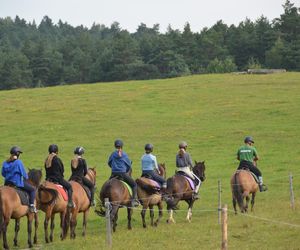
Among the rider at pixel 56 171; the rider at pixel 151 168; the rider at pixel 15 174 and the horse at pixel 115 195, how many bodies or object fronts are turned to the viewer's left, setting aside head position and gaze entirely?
0

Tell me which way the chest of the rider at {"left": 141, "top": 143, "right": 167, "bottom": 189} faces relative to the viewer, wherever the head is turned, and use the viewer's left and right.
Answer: facing away from the viewer and to the right of the viewer

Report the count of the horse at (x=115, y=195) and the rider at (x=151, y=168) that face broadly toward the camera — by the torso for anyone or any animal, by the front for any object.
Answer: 0

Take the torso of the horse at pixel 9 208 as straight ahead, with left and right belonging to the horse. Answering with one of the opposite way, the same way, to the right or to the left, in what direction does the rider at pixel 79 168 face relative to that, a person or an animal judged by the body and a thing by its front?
the same way

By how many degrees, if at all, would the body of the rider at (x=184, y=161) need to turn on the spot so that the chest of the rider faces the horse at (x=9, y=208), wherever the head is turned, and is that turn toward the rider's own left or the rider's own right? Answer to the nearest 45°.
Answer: approximately 180°

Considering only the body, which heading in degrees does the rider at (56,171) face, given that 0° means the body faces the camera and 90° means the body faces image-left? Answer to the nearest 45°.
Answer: approximately 225°

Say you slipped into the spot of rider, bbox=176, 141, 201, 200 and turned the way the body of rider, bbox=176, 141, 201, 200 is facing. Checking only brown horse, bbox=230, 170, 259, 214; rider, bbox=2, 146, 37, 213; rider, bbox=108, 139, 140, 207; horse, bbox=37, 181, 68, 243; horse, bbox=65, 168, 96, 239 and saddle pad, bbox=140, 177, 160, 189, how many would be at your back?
5

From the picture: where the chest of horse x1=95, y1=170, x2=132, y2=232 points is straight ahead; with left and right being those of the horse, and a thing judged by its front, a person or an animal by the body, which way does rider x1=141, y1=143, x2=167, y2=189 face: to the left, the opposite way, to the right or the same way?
the same way

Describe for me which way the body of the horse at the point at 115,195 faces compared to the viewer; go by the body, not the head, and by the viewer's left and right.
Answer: facing away from the viewer and to the right of the viewer

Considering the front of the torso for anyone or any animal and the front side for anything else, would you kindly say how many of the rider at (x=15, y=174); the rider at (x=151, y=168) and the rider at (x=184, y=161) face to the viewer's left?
0

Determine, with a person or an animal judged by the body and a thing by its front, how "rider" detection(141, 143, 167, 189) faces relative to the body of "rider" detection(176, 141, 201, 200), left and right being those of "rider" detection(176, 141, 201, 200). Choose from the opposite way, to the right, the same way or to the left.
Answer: the same way

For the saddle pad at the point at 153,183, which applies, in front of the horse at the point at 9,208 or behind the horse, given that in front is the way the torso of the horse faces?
in front

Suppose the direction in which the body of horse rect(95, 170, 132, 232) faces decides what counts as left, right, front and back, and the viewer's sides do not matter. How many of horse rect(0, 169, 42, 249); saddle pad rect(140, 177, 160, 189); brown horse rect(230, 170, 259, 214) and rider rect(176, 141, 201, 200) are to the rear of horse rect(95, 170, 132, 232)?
1

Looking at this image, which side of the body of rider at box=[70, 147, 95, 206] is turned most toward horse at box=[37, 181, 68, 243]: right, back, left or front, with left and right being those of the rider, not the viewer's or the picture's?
back

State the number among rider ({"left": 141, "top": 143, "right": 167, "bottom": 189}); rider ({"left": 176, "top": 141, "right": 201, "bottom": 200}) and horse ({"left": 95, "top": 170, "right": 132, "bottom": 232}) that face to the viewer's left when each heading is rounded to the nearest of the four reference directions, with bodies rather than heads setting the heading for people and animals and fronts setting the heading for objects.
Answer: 0

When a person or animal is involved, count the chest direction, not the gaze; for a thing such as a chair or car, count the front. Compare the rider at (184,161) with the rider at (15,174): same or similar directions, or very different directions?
same or similar directions

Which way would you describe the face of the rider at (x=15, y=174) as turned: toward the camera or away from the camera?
away from the camera

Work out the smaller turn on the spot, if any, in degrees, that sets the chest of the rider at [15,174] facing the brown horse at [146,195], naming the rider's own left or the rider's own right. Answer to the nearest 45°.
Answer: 0° — they already face it
